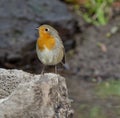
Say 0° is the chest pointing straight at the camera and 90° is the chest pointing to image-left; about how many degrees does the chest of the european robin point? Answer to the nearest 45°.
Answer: approximately 45°
